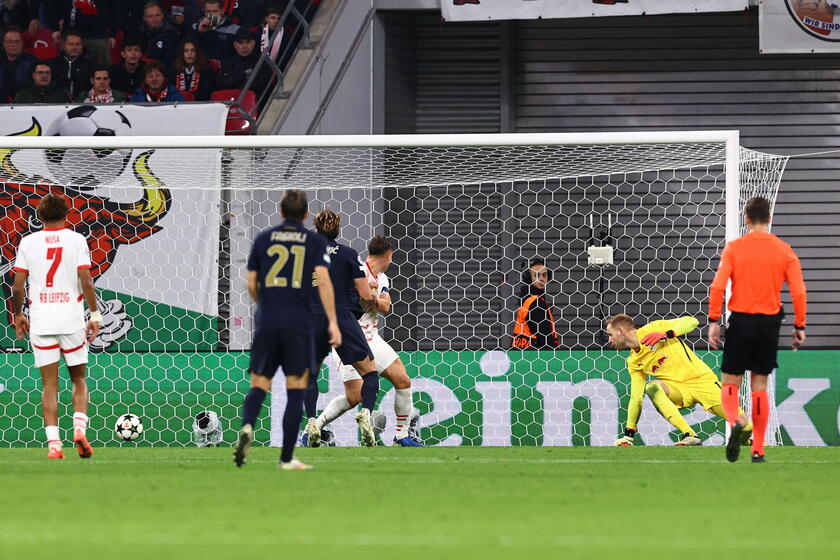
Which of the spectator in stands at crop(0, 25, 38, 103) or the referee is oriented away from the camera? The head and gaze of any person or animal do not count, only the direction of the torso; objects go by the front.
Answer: the referee

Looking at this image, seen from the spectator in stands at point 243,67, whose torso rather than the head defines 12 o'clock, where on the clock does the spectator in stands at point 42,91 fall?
the spectator in stands at point 42,91 is roughly at 3 o'clock from the spectator in stands at point 243,67.

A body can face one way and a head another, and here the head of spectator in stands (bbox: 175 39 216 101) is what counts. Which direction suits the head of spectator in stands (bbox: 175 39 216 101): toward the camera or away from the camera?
toward the camera

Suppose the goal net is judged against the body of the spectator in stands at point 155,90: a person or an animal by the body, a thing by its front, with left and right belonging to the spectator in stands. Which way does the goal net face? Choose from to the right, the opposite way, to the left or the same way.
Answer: the same way

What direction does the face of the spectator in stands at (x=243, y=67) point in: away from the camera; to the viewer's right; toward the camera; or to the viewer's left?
toward the camera

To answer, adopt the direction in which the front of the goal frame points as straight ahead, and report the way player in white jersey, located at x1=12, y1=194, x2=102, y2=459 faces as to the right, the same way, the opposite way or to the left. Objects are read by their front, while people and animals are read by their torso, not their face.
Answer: the opposite way

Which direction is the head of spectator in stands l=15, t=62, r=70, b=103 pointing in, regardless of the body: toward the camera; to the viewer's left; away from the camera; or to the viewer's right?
toward the camera

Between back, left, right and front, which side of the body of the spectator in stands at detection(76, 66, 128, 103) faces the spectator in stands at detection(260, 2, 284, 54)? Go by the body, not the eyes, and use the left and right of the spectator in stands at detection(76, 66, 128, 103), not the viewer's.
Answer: left

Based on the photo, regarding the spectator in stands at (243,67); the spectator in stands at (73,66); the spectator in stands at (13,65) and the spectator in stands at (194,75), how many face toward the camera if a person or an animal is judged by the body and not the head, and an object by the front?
4

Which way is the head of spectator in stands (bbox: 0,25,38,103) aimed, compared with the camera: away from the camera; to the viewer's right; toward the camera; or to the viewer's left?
toward the camera

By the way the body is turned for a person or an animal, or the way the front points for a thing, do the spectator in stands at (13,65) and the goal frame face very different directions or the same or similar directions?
same or similar directions

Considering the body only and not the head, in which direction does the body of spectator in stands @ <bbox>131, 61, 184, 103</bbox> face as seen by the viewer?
toward the camera

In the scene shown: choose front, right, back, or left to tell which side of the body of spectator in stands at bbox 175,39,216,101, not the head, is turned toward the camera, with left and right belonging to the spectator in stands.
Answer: front

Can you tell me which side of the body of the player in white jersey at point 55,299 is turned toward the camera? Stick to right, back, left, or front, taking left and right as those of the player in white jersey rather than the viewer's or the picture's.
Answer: back

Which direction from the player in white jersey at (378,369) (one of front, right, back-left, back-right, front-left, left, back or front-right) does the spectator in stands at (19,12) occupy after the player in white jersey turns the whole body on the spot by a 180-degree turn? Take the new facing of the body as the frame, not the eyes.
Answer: front

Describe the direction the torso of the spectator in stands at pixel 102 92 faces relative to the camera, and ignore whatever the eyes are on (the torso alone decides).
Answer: toward the camera

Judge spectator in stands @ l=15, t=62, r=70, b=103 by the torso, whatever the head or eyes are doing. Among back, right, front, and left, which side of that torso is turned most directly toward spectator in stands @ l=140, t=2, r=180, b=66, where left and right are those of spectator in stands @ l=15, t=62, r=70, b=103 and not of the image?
left

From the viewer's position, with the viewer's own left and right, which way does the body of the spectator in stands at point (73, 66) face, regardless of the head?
facing the viewer

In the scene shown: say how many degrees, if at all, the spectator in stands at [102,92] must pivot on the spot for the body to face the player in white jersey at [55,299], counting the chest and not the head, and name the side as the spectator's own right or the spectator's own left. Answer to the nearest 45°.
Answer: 0° — they already face them
